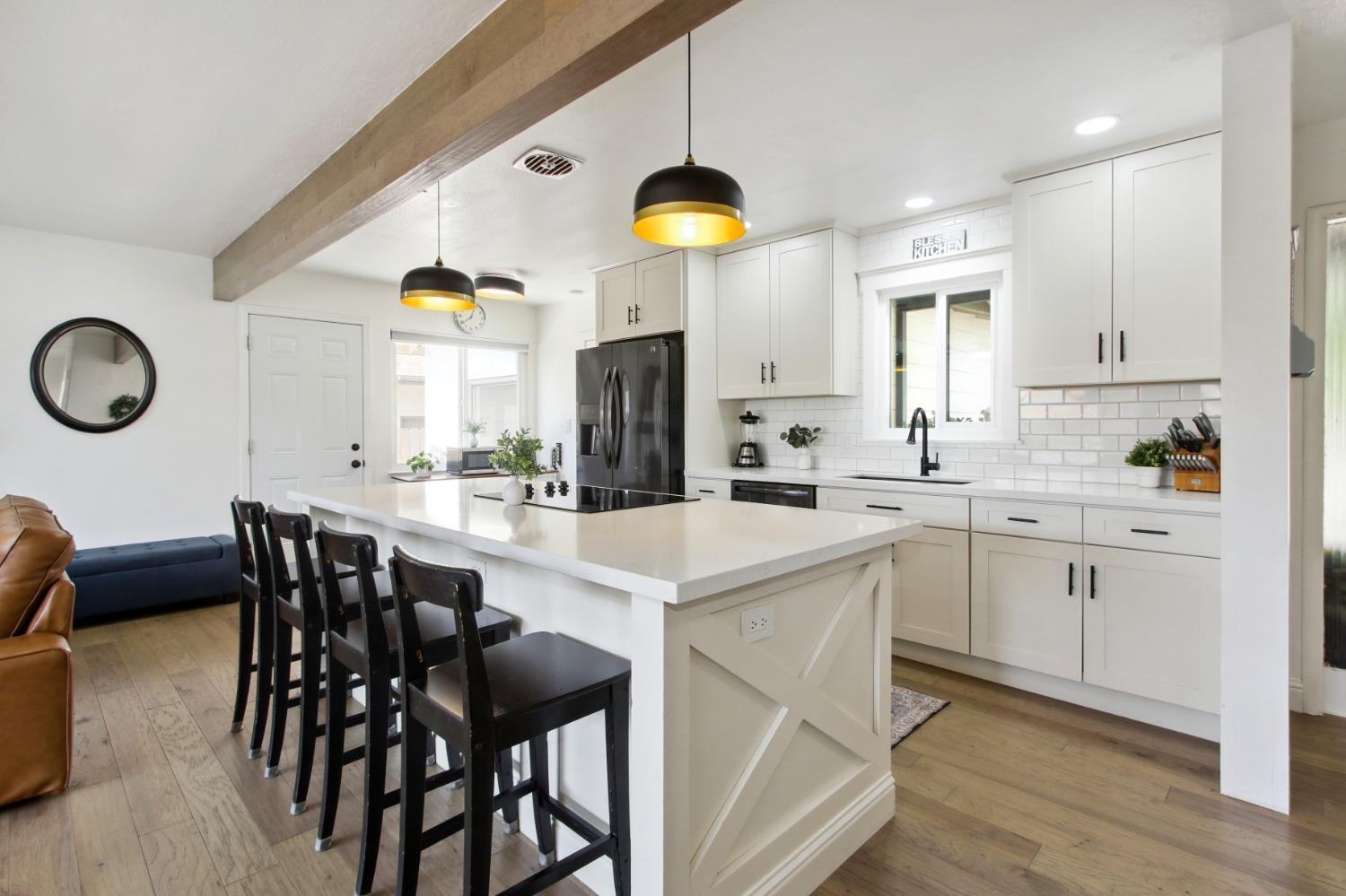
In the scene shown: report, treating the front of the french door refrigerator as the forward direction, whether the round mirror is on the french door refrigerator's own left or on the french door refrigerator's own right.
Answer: on the french door refrigerator's own right

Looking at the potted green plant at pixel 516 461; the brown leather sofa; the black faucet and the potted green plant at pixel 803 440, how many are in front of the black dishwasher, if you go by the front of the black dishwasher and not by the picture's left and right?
2

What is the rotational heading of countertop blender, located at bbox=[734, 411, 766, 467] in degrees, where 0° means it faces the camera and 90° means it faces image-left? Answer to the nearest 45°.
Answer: approximately 45°

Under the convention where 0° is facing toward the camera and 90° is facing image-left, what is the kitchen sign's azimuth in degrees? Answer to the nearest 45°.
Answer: approximately 45°

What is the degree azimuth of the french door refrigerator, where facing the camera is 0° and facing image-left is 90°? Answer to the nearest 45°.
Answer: approximately 45°

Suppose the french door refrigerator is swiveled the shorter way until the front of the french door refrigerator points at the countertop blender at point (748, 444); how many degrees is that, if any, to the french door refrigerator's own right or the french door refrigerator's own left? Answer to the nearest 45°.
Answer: approximately 135° to the french door refrigerator's own left

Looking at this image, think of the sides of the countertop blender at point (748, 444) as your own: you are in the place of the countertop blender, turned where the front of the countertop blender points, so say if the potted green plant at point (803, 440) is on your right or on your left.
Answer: on your left
